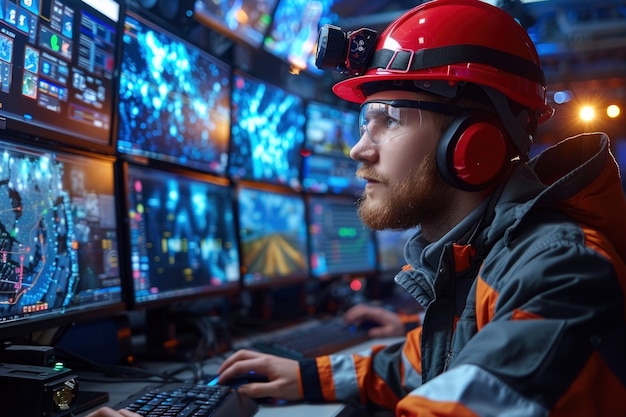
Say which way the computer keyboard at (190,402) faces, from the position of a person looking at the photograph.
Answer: facing the viewer and to the right of the viewer

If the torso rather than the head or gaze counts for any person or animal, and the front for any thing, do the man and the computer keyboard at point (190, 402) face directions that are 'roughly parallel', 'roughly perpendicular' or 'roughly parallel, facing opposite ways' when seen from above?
roughly parallel, facing opposite ways

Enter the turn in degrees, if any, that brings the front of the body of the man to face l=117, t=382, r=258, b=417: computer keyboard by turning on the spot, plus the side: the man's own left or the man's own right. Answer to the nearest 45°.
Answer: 0° — they already face it

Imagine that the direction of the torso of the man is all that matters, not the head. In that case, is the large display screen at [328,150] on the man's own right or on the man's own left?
on the man's own right

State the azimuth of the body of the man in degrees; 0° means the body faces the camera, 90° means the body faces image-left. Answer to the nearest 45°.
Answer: approximately 90°

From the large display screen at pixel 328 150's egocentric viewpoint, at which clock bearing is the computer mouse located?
The computer mouse is roughly at 2 o'clock from the large display screen.

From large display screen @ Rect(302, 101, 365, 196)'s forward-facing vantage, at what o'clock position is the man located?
The man is roughly at 1 o'clock from the large display screen.

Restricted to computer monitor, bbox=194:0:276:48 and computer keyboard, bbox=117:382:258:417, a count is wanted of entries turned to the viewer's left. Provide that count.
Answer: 0

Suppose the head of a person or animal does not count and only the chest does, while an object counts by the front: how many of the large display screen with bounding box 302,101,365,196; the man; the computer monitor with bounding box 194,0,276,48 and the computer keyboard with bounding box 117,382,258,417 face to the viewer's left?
1

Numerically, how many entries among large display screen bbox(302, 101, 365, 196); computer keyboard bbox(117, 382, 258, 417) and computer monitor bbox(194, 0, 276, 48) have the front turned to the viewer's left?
0

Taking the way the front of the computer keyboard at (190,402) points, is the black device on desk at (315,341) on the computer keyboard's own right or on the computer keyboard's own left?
on the computer keyboard's own left
